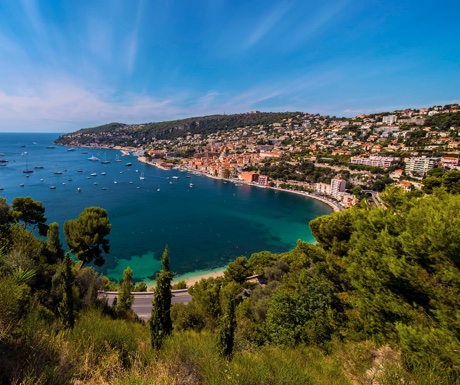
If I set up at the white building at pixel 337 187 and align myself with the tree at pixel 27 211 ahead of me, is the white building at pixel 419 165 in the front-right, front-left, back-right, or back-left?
back-left
